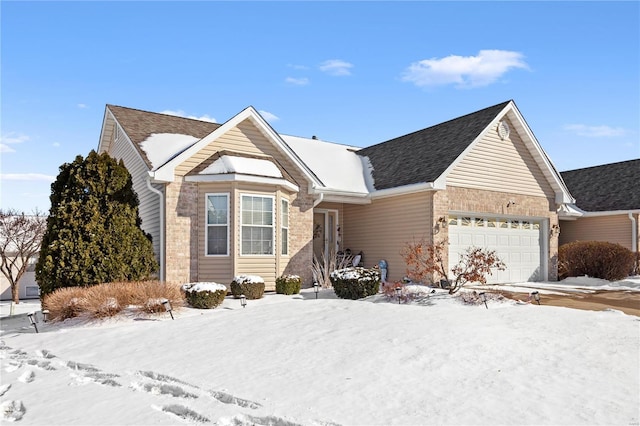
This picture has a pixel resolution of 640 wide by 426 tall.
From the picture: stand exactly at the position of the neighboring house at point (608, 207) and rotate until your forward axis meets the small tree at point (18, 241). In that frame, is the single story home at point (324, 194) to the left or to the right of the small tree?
left

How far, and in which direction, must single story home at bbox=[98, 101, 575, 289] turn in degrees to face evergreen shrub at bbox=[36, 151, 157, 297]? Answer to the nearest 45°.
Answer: approximately 90° to its right

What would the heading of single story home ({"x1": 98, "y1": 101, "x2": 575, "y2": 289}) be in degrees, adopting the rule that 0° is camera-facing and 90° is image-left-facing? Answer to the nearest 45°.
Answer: approximately 315°

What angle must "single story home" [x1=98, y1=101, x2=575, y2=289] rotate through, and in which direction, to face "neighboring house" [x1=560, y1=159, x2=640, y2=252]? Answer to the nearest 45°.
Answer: approximately 90° to its left

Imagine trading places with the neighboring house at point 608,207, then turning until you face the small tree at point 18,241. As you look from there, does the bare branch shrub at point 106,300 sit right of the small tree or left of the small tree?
left

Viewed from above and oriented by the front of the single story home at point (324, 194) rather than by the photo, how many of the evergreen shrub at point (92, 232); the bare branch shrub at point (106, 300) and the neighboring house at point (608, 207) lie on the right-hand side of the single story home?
2

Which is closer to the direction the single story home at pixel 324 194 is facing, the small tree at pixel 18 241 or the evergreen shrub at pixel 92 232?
the evergreen shrub
